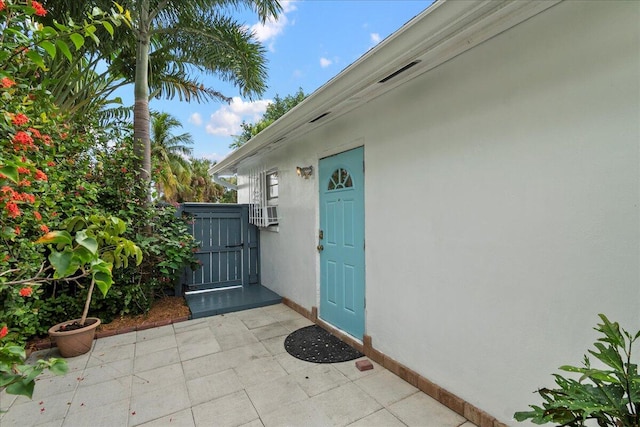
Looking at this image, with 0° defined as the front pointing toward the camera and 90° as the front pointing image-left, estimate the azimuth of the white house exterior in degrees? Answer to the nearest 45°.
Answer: approximately 45°

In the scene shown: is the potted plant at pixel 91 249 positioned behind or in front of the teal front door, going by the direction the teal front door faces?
in front

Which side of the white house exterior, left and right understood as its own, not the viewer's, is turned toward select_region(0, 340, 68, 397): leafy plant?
front
